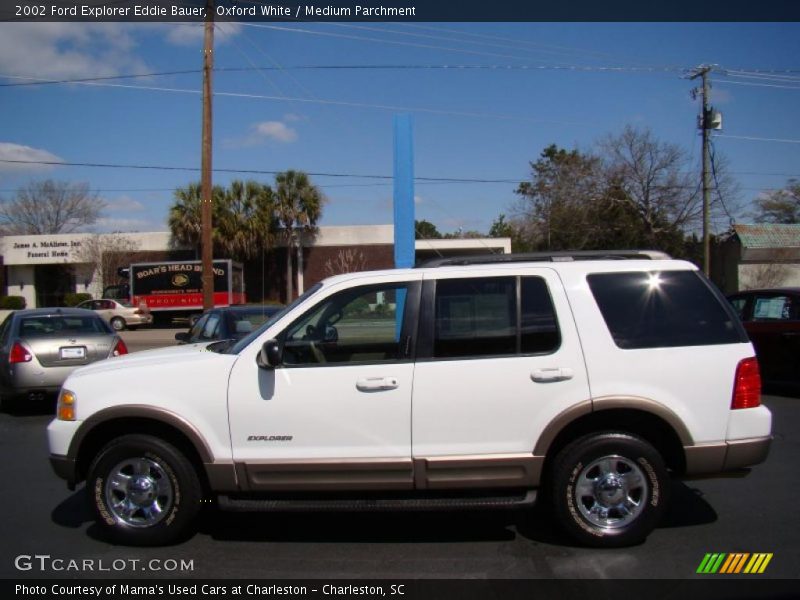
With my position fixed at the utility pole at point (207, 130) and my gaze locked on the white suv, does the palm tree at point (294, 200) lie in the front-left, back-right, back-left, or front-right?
back-left

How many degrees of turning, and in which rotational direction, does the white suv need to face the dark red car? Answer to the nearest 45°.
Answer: approximately 135° to its right

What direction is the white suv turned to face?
to the viewer's left

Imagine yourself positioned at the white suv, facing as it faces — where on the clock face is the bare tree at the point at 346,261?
The bare tree is roughly at 3 o'clock from the white suv.

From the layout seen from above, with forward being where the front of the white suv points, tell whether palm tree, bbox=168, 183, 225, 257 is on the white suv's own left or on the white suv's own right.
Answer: on the white suv's own right

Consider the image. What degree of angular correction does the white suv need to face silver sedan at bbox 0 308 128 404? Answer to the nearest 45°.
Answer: approximately 45° to its right

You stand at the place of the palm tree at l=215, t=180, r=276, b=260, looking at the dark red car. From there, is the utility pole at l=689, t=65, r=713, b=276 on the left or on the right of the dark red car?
left

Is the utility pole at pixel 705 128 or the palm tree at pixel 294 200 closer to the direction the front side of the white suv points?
the palm tree

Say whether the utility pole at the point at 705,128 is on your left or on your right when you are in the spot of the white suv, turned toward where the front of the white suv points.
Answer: on your right
